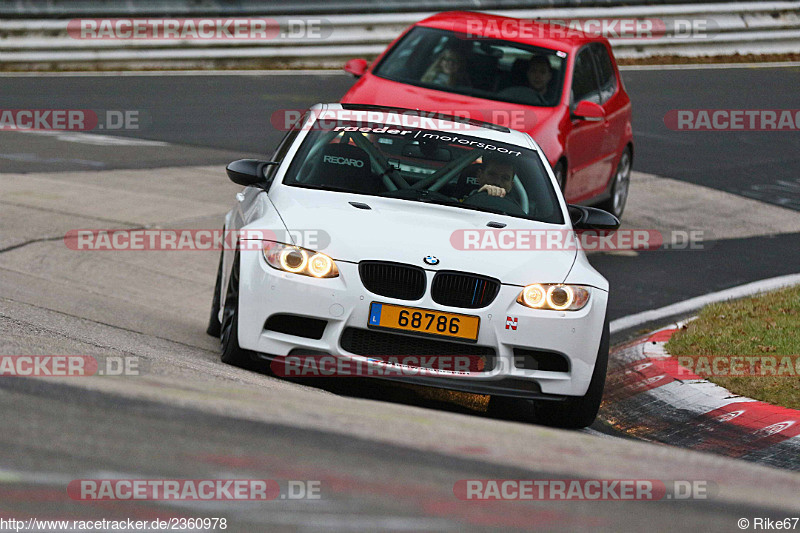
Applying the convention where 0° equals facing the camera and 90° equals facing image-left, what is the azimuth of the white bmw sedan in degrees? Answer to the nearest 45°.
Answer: approximately 0°

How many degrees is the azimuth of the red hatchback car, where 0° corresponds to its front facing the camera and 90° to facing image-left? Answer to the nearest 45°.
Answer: approximately 45°

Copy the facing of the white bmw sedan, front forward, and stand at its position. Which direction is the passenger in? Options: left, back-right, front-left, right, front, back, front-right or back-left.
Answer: back

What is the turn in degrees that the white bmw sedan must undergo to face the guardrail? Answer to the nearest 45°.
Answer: approximately 180°
